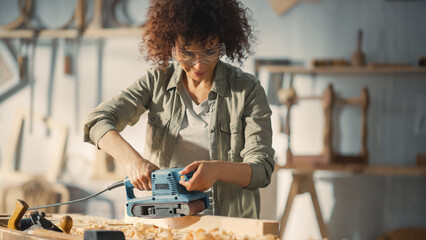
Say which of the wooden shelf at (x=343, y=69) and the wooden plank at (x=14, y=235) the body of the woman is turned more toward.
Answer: the wooden plank

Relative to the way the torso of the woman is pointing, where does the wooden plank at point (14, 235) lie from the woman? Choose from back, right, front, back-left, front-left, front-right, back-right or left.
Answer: front-right

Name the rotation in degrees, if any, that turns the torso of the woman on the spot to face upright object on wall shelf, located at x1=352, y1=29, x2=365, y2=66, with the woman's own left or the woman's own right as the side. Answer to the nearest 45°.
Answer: approximately 135° to the woman's own left

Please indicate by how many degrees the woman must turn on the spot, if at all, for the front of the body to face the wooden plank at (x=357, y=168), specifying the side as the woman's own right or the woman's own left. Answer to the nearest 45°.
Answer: approximately 135° to the woman's own left

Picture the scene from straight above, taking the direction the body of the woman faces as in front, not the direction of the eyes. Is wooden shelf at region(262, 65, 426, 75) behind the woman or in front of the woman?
behind

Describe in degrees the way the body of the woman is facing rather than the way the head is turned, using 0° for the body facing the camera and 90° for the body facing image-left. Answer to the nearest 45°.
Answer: approximately 0°

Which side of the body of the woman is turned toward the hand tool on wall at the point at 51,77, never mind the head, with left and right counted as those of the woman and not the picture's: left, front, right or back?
back

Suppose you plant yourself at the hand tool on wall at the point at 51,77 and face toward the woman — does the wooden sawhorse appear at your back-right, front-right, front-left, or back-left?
front-left

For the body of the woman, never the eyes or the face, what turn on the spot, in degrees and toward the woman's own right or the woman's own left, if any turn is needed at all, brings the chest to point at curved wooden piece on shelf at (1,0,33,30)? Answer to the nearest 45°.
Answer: approximately 135° to the woman's own right

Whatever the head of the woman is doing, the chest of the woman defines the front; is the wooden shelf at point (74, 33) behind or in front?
behind

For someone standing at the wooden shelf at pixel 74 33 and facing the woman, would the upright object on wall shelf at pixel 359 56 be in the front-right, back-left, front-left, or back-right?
front-left

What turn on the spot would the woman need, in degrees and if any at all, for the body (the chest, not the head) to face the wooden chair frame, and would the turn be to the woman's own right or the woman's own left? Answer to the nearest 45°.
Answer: approximately 135° to the woman's own left
